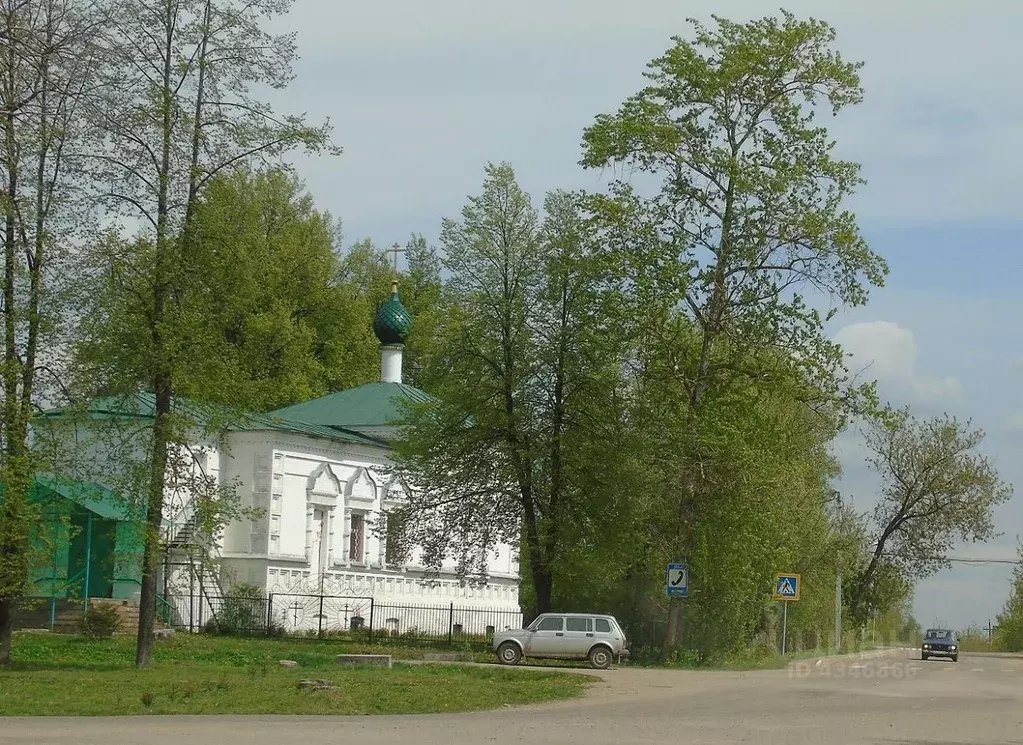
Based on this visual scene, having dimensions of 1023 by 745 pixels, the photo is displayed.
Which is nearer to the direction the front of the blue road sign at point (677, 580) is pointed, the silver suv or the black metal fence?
the silver suv

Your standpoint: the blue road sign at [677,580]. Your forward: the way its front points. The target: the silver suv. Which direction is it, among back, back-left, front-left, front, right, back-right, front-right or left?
front-right

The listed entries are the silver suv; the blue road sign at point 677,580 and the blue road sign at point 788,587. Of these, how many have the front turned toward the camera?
2

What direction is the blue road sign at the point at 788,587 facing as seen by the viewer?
toward the camera

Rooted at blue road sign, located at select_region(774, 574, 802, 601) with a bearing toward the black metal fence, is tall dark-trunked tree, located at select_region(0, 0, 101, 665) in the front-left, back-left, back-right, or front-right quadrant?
front-left

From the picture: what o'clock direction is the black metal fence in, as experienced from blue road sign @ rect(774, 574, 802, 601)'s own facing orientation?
The black metal fence is roughly at 3 o'clock from the blue road sign.

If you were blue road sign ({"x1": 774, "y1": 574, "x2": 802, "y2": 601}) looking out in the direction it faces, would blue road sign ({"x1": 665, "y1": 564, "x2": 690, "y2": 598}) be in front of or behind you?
in front

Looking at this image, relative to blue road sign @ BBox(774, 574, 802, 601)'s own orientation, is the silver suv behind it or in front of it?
in front
